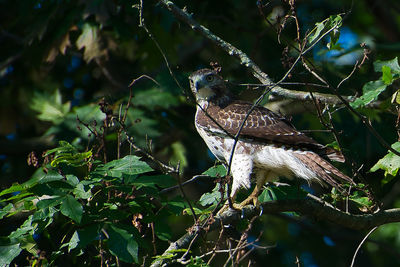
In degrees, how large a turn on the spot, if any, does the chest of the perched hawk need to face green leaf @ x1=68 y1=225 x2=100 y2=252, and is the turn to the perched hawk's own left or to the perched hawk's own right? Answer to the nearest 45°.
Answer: approximately 45° to the perched hawk's own left

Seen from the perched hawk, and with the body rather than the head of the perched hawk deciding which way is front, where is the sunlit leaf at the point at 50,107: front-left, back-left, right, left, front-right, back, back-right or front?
front-right

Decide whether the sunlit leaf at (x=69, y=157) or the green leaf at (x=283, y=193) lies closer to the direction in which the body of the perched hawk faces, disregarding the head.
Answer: the sunlit leaf

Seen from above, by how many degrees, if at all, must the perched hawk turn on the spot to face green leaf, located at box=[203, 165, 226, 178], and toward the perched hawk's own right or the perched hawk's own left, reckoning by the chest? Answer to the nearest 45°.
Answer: approximately 45° to the perched hawk's own left

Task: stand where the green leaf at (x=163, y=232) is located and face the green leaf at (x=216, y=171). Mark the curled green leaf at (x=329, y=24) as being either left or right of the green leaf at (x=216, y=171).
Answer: right

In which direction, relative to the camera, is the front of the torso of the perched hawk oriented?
to the viewer's left

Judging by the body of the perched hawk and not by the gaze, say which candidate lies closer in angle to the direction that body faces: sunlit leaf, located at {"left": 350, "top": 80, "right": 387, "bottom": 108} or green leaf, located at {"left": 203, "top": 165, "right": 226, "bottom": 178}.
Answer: the green leaf
